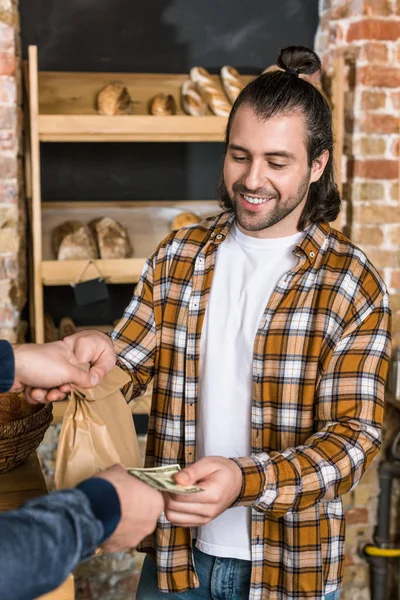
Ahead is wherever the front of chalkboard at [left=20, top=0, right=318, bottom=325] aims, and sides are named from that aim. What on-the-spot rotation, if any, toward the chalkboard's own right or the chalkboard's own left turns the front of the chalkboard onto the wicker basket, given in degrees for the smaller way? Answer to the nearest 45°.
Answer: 0° — it already faces it

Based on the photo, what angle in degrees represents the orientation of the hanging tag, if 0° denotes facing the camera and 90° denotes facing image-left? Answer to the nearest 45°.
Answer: approximately 0°

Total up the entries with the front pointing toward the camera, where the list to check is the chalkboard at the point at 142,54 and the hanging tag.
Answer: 2

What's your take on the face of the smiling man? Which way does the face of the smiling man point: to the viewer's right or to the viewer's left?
to the viewer's left

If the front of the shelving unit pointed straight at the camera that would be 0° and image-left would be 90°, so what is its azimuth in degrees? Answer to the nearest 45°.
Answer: approximately 0°
